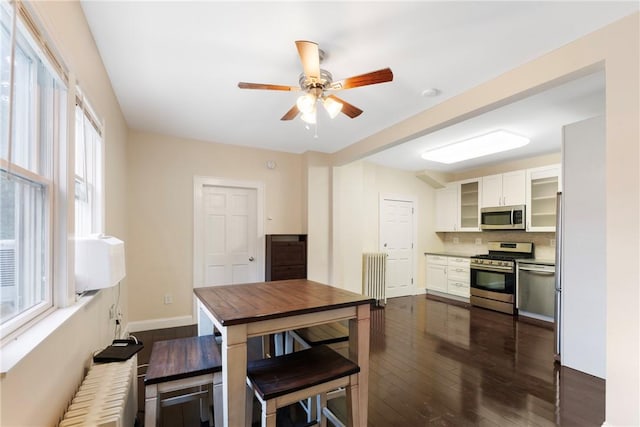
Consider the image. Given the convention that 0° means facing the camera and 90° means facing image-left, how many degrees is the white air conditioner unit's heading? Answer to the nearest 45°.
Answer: approximately 315°

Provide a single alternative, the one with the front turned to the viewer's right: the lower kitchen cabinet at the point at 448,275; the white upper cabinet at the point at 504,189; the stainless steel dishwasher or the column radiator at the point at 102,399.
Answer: the column radiator

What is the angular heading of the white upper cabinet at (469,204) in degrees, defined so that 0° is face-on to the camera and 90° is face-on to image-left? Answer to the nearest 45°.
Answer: approximately 45°

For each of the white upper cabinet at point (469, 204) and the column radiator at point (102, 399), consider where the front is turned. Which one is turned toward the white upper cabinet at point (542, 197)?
the column radiator

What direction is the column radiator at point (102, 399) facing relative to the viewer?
to the viewer's right

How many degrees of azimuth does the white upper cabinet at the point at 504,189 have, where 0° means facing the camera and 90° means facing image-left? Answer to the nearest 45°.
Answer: approximately 45°

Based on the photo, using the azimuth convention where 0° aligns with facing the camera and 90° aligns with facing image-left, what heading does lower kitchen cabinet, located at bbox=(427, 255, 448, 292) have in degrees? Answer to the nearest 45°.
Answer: approximately 45°

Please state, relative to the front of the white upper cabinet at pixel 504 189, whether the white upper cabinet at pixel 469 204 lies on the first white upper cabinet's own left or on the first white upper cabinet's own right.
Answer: on the first white upper cabinet's own right

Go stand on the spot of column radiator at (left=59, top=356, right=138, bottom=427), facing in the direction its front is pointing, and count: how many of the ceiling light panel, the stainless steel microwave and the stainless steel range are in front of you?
3

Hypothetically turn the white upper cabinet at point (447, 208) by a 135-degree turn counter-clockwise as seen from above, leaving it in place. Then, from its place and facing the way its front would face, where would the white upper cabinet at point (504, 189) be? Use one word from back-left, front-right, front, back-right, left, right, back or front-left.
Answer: front-right
